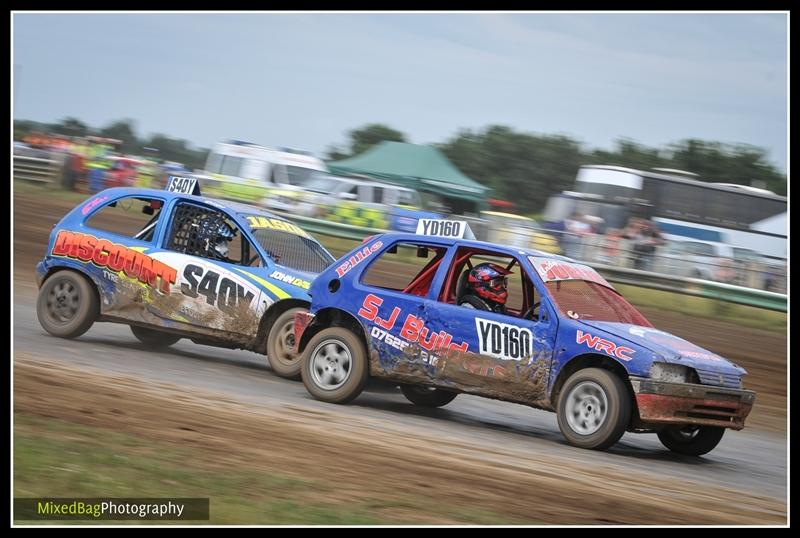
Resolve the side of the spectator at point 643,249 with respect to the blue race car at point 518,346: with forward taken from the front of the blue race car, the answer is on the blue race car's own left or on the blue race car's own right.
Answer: on the blue race car's own left

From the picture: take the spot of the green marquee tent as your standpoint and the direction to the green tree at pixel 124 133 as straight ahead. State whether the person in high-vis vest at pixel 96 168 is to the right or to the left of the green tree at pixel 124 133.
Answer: left

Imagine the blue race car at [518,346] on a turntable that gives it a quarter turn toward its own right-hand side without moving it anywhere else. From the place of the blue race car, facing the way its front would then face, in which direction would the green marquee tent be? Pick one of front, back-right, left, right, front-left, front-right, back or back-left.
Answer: back-right

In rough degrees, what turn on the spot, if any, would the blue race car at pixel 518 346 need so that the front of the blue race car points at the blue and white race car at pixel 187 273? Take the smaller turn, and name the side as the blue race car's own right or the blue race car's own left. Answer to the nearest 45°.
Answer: approximately 180°

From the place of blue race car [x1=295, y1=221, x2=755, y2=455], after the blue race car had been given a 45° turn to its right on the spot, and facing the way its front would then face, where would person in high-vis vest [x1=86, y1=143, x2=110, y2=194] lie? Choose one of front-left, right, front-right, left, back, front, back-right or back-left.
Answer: back-right

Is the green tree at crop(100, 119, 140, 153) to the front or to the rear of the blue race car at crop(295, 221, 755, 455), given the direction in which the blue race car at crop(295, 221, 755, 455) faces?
to the rear

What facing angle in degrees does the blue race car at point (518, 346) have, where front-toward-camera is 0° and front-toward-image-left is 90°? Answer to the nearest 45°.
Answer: approximately 315°
